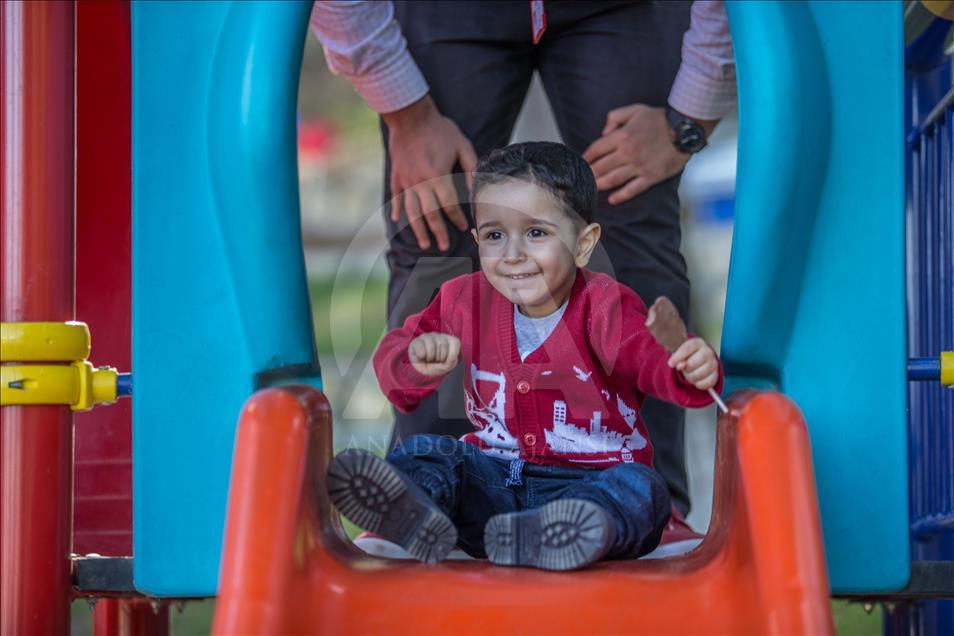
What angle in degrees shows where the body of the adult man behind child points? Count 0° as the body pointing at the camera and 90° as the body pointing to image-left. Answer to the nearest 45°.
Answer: approximately 0°
